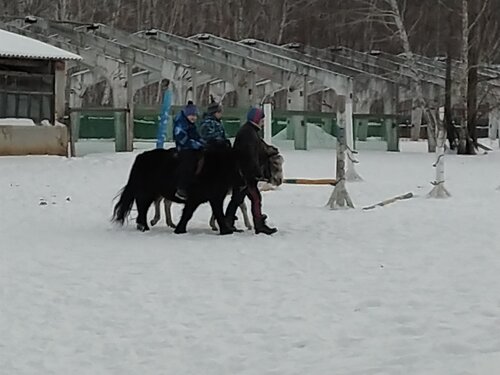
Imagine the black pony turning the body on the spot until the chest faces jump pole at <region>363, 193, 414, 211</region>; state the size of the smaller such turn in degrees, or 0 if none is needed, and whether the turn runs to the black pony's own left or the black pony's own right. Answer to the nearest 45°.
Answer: approximately 45° to the black pony's own left

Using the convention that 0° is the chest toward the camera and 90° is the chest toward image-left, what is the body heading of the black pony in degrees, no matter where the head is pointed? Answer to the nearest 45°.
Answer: approximately 270°

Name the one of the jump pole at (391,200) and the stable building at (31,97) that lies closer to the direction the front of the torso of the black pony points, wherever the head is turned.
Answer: the jump pole

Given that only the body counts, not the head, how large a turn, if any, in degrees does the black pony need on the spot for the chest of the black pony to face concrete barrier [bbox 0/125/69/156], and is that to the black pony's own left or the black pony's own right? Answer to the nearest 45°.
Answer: approximately 90° to the black pony's own left

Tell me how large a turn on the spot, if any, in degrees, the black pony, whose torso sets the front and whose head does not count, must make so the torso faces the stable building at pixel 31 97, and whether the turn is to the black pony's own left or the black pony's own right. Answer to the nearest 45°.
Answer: approximately 90° to the black pony's own left

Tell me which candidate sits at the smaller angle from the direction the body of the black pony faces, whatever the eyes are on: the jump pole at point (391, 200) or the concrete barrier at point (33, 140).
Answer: the jump pole
